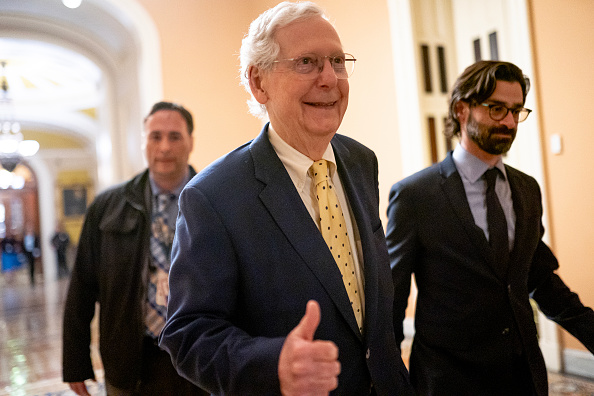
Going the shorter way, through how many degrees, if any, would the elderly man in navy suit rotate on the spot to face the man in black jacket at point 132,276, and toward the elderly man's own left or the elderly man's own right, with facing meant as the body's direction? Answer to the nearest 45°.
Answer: approximately 180°

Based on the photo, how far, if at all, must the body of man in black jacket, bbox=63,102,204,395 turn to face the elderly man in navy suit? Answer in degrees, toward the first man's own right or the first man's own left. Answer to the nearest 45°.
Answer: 0° — they already face them

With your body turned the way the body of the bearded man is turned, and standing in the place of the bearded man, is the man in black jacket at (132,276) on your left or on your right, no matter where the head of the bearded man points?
on your right

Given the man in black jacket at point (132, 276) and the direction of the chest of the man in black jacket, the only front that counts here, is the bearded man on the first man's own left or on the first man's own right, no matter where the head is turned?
on the first man's own left

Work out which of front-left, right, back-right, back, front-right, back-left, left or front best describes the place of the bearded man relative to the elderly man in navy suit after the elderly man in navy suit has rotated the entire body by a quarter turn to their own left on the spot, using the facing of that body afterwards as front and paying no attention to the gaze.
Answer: front

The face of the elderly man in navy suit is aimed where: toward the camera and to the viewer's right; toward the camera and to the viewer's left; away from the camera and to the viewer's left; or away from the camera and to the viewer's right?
toward the camera and to the viewer's right

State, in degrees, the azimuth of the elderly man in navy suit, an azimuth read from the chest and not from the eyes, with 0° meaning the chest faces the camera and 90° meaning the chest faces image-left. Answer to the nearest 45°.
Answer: approximately 315°

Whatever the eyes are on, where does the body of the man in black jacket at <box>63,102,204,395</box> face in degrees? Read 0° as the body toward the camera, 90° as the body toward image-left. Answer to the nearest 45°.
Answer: approximately 0°

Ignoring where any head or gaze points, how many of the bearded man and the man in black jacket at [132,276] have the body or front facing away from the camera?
0

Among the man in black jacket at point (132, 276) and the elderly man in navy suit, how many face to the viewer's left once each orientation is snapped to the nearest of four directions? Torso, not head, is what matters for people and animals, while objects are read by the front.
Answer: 0
